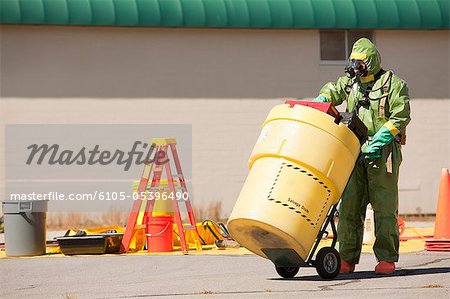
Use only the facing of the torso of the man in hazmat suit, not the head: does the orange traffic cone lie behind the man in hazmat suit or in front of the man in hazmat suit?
behind

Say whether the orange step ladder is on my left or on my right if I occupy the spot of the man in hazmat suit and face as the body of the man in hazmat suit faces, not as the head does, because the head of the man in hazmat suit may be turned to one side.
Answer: on my right

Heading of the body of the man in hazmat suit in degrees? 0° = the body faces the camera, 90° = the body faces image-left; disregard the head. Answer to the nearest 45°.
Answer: approximately 45°
